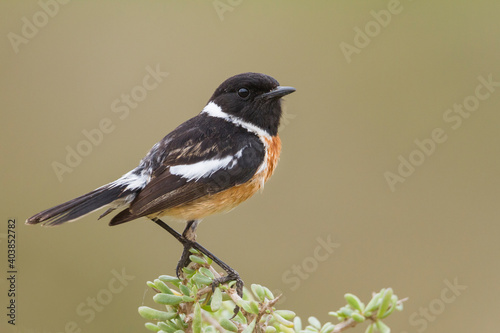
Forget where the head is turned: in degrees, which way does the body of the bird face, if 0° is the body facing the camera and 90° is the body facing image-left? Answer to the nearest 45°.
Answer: approximately 270°
